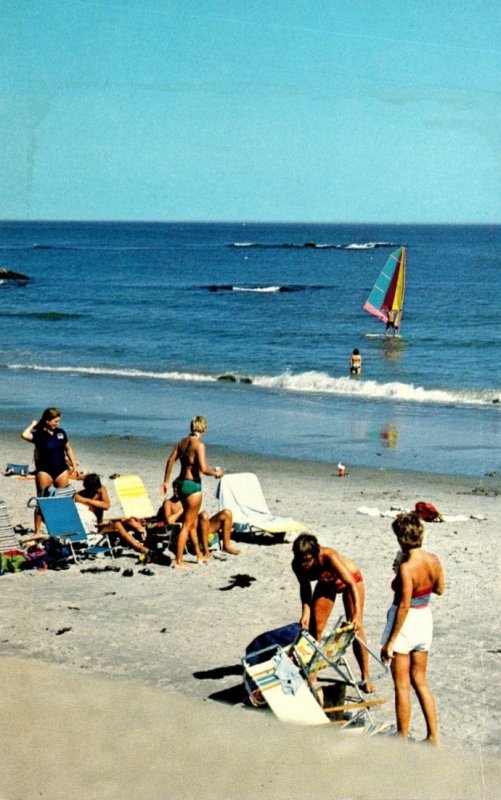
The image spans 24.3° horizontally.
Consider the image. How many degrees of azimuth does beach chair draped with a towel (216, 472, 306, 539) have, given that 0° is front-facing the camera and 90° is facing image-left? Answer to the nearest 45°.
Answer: approximately 315°

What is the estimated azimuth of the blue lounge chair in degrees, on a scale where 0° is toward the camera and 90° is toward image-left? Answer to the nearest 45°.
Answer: approximately 315°

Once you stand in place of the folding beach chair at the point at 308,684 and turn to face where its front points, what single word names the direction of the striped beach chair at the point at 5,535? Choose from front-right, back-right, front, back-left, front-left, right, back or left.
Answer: back

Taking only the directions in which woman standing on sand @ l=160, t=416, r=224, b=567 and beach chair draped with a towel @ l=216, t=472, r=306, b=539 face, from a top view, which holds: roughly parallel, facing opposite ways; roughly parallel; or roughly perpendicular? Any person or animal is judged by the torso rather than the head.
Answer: roughly perpendicular

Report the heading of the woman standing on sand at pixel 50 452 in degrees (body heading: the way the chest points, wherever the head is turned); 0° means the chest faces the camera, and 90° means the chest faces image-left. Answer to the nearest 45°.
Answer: approximately 0°

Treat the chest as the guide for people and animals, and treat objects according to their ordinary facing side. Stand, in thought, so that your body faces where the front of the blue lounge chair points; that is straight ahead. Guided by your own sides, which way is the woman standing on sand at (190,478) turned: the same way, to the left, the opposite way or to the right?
to the left

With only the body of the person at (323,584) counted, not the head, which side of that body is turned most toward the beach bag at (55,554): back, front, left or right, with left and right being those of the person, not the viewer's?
right

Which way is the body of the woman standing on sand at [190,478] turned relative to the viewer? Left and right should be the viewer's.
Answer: facing away from the viewer and to the right of the viewer
